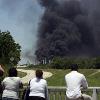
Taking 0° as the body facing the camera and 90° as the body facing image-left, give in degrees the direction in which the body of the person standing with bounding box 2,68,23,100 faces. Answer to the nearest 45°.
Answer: approximately 180°

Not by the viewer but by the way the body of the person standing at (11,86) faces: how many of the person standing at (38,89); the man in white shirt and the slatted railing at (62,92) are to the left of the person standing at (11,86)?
0

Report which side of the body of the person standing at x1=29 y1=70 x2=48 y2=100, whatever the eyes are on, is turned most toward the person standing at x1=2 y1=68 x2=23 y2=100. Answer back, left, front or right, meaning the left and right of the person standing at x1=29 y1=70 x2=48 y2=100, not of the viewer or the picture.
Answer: left

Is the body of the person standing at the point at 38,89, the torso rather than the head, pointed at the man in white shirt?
no

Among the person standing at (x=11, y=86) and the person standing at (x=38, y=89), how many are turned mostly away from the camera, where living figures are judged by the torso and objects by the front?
2

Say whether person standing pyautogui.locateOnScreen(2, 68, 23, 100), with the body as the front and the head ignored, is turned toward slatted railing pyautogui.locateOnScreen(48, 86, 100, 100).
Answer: no

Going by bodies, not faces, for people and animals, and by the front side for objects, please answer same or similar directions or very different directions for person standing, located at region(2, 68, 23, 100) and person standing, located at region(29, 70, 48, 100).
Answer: same or similar directions

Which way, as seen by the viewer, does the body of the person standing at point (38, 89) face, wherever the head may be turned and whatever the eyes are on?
away from the camera

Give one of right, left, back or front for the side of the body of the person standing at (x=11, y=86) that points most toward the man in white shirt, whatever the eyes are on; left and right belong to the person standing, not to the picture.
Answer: right

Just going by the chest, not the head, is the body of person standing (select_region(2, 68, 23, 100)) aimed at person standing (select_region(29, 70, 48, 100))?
no
